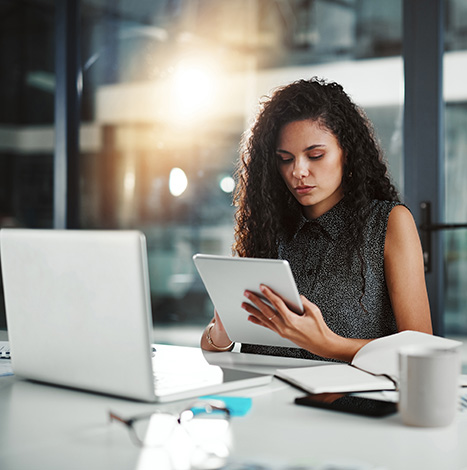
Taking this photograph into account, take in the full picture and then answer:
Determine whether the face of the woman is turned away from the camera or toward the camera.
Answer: toward the camera

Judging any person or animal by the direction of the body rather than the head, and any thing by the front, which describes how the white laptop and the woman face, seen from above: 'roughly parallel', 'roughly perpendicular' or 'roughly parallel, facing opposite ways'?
roughly parallel, facing opposite ways

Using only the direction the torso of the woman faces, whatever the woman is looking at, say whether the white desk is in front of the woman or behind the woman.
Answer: in front

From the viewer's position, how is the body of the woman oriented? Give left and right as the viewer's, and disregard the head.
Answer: facing the viewer and to the left of the viewer

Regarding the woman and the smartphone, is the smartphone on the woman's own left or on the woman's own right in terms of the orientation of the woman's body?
on the woman's own left

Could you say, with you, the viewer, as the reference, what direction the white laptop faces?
facing away from the viewer and to the right of the viewer
